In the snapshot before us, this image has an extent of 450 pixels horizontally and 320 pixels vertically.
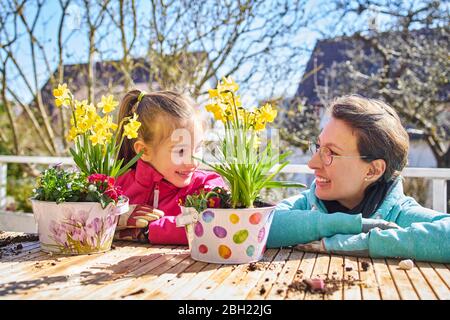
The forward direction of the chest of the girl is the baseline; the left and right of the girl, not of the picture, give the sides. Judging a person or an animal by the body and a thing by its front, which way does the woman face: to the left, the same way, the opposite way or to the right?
to the right

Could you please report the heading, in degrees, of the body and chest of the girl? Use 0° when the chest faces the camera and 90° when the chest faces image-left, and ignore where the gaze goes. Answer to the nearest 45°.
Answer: approximately 315°

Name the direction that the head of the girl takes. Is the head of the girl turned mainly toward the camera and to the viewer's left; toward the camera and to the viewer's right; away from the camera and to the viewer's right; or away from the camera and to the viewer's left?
toward the camera and to the viewer's right

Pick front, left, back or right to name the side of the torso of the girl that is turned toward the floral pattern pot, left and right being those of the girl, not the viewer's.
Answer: right

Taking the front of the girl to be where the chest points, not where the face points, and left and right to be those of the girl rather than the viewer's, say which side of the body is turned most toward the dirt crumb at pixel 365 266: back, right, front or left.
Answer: front

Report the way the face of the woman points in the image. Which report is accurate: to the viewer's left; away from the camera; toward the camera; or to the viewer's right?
to the viewer's left

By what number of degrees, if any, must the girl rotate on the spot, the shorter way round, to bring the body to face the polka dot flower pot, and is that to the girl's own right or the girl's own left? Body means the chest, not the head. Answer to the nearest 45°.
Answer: approximately 45° to the girl's own left

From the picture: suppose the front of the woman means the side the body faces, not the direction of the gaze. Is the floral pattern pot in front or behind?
in front

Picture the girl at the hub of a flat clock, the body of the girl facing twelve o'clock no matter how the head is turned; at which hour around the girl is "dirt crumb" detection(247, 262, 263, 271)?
The dirt crumb is roughly at 1 o'clock from the girl.

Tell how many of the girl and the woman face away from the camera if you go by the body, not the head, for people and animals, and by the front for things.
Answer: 0

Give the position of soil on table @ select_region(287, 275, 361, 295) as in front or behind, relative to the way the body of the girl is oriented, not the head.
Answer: in front

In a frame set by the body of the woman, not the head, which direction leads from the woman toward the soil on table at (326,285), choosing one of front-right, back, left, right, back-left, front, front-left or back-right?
front-left
